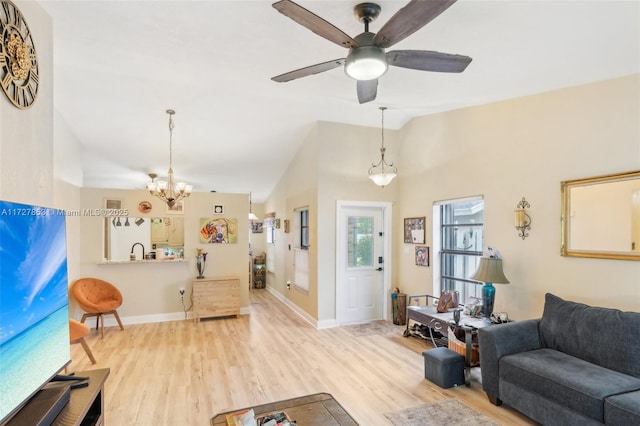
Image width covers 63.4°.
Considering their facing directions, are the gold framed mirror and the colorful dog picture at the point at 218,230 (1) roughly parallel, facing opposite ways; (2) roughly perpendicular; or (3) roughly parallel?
roughly perpendicular

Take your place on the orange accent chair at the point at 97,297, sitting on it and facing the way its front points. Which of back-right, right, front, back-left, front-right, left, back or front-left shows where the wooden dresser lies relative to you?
front-left

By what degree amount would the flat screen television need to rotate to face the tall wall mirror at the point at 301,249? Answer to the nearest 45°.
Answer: approximately 90° to its left

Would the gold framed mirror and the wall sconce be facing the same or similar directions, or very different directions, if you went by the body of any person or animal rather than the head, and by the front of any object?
same or similar directions

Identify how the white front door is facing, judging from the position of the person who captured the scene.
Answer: facing the viewer

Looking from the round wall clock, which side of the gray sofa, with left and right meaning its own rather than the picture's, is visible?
front

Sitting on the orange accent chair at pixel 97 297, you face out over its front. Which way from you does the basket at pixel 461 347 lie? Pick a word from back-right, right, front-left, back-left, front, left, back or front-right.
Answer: front

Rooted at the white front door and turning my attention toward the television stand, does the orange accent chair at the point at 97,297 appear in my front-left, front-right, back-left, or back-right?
front-right

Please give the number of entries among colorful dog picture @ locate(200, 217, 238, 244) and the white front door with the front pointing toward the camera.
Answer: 2

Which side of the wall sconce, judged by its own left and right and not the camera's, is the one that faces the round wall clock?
front

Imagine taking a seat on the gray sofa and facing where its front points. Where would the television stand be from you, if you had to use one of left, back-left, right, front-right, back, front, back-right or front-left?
front

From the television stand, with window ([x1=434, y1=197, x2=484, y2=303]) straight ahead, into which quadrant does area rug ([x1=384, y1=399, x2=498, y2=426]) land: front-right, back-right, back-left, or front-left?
front-right

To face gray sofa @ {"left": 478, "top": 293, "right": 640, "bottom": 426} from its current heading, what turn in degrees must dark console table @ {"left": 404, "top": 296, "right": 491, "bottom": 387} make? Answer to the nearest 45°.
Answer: approximately 90° to its left

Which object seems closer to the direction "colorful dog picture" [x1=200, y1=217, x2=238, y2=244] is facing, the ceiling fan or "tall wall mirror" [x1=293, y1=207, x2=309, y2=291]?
the ceiling fan
